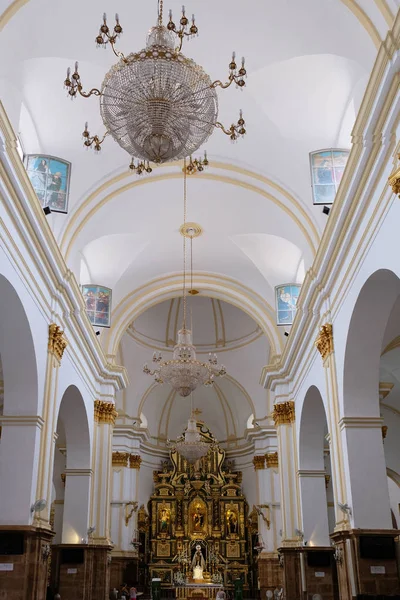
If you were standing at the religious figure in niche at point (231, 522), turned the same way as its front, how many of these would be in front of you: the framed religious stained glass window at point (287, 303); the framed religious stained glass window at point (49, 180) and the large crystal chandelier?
3

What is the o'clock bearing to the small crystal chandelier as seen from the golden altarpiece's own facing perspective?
The small crystal chandelier is roughly at 12 o'clock from the golden altarpiece.

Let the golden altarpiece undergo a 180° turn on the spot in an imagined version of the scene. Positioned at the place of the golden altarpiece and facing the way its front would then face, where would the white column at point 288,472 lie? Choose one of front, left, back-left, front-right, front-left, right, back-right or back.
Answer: back

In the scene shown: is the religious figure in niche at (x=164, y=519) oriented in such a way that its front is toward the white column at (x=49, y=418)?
yes

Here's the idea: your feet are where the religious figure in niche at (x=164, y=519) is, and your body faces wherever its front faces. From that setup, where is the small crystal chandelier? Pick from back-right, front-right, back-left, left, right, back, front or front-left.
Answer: front

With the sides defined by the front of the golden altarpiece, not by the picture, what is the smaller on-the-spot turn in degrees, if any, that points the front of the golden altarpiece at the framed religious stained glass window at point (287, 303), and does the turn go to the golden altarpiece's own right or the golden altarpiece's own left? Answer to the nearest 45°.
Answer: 0° — it already faces it

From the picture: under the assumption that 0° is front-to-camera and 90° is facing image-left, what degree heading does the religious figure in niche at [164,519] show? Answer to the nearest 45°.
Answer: approximately 0°

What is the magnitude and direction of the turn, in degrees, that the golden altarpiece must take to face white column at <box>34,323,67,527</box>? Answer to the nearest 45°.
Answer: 0° — it already faces it

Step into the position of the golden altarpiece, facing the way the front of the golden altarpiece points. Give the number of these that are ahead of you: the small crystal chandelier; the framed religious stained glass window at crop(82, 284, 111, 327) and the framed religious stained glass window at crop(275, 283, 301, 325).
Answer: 3

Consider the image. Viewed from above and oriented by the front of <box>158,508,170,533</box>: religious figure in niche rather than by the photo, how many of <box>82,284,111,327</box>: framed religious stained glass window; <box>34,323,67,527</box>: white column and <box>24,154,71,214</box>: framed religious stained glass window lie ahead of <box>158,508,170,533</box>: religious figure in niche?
3

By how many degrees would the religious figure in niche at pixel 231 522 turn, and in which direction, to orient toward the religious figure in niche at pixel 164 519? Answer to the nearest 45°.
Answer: approximately 90° to its right

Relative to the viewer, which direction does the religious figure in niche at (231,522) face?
toward the camera

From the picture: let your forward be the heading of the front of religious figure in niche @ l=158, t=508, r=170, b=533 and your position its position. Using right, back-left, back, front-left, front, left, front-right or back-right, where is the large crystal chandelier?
front

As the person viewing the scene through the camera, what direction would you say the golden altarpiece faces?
facing the viewer

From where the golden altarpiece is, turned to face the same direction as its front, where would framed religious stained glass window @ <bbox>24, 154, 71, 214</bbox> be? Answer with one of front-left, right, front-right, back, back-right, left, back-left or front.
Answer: front

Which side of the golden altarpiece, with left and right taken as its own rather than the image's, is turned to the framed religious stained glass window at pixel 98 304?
front

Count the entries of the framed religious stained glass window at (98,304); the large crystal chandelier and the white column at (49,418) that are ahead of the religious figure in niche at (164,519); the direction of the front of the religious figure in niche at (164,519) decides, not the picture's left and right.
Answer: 3

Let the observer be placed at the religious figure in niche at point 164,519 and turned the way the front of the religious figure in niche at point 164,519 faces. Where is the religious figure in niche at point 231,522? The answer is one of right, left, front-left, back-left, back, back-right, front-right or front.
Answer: left

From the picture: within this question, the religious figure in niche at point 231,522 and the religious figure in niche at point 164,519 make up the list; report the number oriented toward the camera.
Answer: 2
